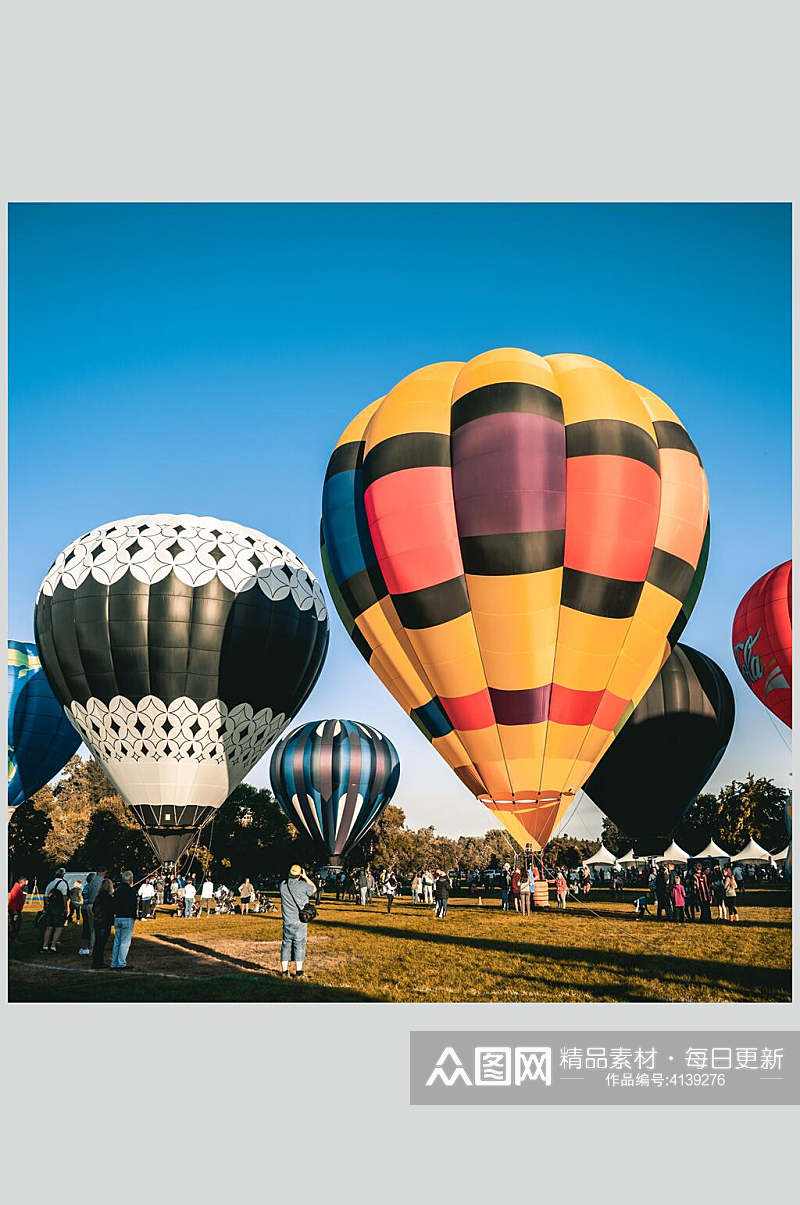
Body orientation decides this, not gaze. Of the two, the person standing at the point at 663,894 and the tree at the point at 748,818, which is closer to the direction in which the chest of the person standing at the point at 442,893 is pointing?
the tree

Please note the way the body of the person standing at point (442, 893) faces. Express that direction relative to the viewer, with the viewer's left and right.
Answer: facing away from the viewer
